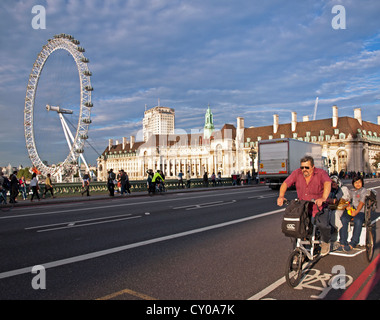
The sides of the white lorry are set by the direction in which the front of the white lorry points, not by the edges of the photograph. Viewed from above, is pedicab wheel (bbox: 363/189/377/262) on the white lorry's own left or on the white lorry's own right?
on the white lorry's own right

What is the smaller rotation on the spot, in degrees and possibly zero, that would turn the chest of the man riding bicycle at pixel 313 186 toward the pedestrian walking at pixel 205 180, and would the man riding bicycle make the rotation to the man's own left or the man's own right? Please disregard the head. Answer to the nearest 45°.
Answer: approximately 135° to the man's own right

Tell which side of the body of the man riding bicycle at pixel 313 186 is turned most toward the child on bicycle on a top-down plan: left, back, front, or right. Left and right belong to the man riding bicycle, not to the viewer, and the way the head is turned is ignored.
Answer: back

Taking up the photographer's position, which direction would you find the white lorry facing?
facing away from the viewer and to the right of the viewer

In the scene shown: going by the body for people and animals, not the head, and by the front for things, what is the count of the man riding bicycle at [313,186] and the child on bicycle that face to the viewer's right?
0

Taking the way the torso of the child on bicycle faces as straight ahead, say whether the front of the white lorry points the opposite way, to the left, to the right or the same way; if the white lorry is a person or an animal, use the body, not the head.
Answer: the opposite way

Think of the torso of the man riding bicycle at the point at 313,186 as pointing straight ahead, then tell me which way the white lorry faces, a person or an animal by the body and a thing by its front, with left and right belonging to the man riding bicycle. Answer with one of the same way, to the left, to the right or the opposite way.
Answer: the opposite way

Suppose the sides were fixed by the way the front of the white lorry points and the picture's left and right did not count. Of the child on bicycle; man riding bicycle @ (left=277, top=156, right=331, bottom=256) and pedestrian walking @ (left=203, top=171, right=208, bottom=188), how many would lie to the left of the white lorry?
1
